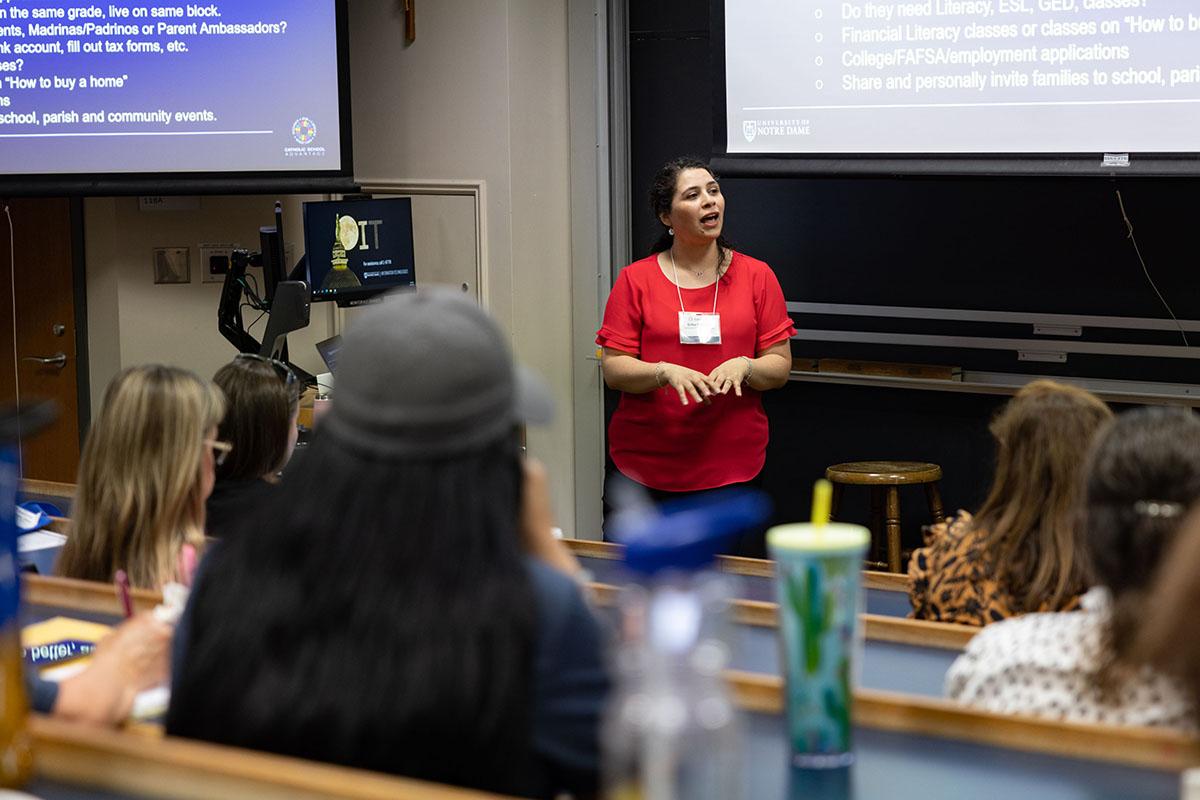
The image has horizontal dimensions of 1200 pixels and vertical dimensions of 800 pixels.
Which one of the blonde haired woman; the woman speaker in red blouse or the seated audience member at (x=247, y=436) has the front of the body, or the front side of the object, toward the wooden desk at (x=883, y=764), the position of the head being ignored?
the woman speaker in red blouse

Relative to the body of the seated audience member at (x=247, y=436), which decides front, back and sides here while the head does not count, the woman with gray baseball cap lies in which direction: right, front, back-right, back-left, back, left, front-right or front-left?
back-right

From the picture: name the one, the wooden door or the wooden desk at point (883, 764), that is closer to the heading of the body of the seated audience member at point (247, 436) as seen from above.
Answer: the wooden door

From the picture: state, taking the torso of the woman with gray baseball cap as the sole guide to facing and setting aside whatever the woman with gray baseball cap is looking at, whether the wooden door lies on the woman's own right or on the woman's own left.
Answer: on the woman's own left

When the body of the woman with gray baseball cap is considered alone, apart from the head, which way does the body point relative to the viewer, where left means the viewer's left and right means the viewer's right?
facing away from the viewer and to the right of the viewer

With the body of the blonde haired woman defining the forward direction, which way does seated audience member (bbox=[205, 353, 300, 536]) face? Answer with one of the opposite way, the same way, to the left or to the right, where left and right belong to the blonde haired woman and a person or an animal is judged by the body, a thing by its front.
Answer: the same way

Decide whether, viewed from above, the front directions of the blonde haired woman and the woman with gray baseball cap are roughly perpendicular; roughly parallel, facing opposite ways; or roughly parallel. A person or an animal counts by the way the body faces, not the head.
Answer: roughly parallel

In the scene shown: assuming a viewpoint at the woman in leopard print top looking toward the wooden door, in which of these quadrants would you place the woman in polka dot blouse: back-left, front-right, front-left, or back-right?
back-left

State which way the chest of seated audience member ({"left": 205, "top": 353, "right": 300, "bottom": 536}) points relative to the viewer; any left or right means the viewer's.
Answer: facing away from the viewer and to the right of the viewer

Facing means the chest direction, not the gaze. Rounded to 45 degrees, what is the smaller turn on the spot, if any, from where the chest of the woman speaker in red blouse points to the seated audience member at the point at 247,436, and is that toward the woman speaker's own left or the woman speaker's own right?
approximately 45° to the woman speaker's own right

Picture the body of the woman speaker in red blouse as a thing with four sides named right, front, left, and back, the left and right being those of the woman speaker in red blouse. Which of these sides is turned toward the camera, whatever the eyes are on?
front

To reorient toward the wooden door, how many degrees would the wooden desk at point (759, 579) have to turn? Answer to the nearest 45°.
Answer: approximately 135° to its right

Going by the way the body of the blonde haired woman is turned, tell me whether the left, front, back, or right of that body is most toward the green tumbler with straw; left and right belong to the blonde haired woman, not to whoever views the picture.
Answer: right

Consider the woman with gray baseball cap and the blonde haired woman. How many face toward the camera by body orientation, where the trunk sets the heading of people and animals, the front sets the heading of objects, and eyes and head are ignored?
0

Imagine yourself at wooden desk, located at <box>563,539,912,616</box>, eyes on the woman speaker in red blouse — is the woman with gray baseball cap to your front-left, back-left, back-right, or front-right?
back-left

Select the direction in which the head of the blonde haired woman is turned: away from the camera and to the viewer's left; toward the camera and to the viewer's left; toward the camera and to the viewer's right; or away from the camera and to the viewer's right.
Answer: away from the camera and to the viewer's right

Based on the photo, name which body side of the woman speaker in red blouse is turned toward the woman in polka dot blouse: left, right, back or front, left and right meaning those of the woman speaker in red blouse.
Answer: front

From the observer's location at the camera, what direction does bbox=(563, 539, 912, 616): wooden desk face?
facing the viewer

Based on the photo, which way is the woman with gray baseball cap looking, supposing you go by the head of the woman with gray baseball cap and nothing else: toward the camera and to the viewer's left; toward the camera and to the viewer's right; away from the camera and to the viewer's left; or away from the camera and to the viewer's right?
away from the camera and to the viewer's right

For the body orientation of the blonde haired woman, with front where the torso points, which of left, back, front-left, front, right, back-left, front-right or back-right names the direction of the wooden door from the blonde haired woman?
front-left

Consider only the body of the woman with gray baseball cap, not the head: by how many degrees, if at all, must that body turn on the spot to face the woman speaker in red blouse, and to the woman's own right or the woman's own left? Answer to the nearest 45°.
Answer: approximately 45° to the woman's own left

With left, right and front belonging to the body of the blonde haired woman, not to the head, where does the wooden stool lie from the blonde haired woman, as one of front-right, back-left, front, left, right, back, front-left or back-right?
front
